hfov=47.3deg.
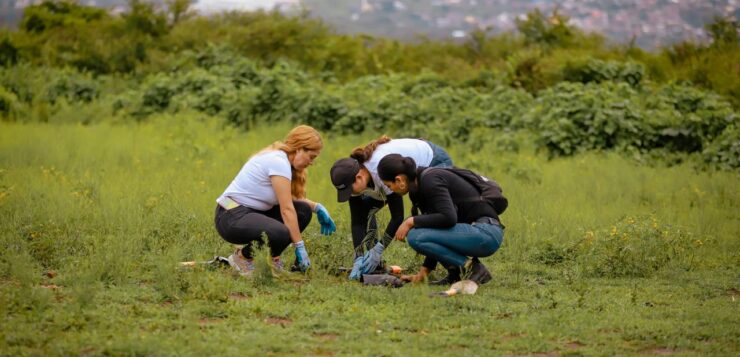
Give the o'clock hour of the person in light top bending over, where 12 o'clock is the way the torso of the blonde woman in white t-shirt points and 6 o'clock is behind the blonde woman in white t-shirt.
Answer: The person in light top bending over is roughly at 12 o'clock from the blonde woman in white t-shirt.

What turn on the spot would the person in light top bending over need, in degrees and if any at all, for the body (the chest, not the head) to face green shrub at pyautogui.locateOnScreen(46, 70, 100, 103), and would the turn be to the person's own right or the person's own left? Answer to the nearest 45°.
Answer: approximately 90° to the person's own right

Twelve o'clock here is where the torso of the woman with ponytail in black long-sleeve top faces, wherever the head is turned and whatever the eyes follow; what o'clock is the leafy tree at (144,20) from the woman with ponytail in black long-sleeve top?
The leafy tree is roughly at 2 o'clock from the woman with ponytail in black long-sleeve top.

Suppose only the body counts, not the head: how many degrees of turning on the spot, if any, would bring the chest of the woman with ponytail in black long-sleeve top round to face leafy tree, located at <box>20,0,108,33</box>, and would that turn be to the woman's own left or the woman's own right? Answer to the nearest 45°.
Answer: approximately 45° to the woman's own right

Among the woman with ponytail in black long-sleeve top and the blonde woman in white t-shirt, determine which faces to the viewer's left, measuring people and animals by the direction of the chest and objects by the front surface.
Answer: the woman with ponytail in black long-sleeve top

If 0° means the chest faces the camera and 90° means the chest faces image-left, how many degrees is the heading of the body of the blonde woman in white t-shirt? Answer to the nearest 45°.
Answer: approximately 270°

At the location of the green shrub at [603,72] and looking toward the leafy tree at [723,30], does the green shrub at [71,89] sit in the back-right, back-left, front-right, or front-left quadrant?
back-left

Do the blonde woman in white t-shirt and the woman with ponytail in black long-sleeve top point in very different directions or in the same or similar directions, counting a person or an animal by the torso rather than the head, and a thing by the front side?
very different directions

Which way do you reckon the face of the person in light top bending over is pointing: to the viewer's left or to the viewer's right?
to the viewer's left

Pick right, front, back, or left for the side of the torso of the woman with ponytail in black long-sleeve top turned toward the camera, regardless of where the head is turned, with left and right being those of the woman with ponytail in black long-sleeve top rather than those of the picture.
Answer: left

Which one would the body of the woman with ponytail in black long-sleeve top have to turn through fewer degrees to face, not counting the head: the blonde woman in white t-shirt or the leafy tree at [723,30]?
the blonde woman in white t-shirt

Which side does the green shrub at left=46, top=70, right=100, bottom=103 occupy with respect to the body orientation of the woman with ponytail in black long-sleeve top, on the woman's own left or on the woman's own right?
on the woman's own right
